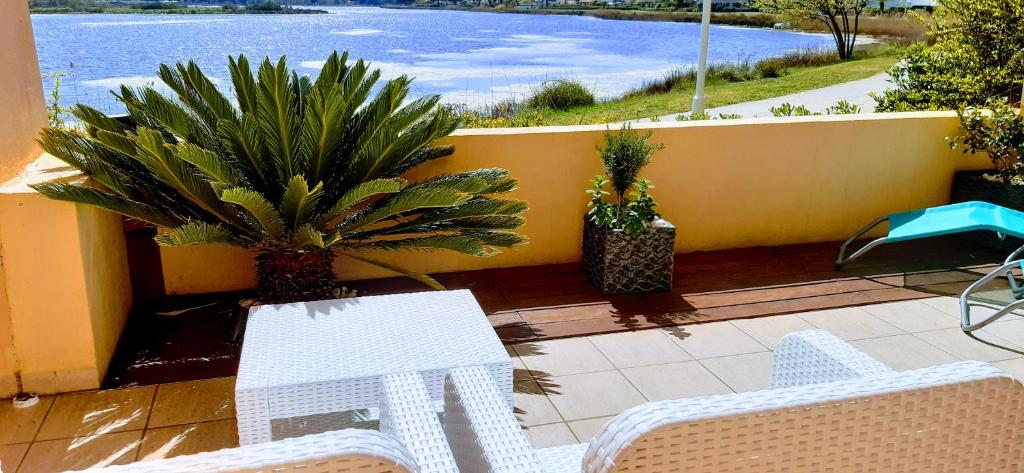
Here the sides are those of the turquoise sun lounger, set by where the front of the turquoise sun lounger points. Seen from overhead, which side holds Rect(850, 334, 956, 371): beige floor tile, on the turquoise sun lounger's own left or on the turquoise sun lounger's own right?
on the turquoise sun lounger's own left

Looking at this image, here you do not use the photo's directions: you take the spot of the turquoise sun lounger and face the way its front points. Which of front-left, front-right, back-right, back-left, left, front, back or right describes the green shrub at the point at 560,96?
front-right

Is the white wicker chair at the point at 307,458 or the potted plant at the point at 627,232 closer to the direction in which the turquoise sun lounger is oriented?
the potted plant

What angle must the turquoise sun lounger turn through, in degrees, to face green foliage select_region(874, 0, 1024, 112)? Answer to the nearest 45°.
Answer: approximately 90° to its right

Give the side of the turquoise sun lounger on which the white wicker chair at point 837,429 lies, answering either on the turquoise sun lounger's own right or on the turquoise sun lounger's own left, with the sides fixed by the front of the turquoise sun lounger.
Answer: on the turquoise sun lounger's own left

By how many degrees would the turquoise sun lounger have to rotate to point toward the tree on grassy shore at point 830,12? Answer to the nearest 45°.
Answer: approximately 90° to its right

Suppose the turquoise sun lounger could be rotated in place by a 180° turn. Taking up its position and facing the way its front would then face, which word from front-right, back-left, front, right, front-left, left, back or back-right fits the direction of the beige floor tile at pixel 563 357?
back-right

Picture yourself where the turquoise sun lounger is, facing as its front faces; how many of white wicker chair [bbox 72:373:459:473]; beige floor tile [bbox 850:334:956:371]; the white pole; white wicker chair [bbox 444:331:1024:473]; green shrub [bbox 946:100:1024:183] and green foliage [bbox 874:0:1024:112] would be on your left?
3

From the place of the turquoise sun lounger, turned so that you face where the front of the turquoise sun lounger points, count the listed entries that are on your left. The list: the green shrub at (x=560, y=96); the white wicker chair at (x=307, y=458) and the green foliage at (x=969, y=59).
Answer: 1
